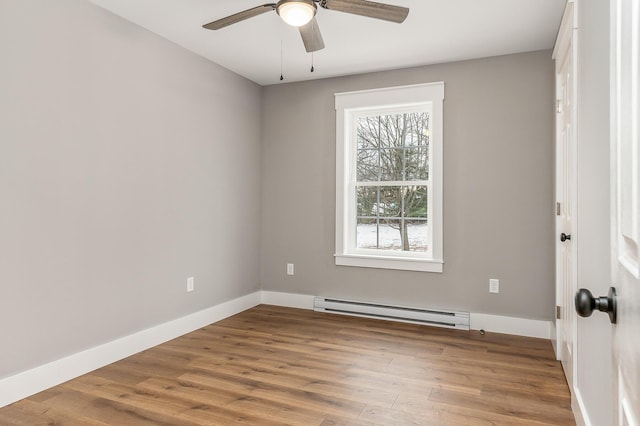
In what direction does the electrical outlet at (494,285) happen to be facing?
toward the camera

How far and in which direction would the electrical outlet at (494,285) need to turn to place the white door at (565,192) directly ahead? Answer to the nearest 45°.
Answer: approximately 45° to its left

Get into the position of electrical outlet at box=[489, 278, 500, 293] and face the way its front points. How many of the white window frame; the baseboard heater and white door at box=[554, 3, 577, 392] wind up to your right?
2

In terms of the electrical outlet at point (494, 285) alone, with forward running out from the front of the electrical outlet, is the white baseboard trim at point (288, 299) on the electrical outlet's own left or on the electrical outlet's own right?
on the electrical outlet's own right

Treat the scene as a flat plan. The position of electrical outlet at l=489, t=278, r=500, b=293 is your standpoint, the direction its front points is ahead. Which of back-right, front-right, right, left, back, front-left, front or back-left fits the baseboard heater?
right

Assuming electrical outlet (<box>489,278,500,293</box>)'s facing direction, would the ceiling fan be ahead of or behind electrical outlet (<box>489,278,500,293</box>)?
ahead

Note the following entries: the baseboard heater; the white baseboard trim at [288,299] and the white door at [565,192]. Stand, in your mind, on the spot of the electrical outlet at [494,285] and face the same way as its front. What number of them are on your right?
2

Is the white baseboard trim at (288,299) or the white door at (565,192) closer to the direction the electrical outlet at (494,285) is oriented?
the white door

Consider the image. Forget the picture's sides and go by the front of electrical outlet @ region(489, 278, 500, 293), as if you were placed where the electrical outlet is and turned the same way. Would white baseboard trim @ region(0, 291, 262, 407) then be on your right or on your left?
on your right

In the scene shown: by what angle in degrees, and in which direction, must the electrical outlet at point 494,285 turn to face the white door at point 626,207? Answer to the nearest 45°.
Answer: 0° — it already faces it

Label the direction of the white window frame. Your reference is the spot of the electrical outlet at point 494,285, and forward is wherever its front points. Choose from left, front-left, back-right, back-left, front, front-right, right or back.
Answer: right

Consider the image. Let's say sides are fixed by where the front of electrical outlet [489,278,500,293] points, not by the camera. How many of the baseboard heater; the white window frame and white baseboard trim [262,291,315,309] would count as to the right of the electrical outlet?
3
